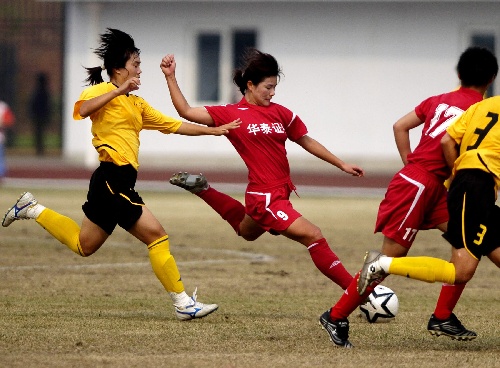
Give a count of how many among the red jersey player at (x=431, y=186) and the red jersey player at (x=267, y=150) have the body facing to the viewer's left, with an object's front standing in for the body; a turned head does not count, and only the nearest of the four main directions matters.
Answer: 0

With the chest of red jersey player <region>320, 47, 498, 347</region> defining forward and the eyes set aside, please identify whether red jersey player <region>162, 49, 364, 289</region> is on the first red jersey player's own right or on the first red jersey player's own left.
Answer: on the first red jersey player's own left

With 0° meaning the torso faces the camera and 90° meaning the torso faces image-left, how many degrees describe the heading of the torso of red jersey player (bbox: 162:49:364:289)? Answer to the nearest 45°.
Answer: approximately 315°

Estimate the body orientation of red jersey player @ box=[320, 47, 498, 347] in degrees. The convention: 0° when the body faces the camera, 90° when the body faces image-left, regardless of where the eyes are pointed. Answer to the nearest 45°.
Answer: approximately 225°
